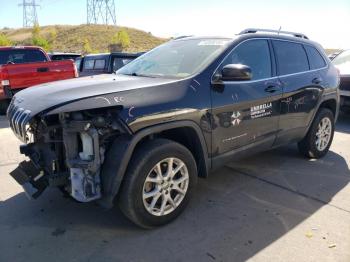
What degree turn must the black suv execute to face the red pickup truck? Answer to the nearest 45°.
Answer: approximately 90° to its right

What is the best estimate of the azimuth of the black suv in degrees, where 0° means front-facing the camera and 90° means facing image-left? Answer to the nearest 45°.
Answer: approximately 45°

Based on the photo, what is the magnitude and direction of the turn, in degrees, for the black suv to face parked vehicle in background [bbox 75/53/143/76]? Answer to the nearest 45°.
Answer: approximately 135° to its right
